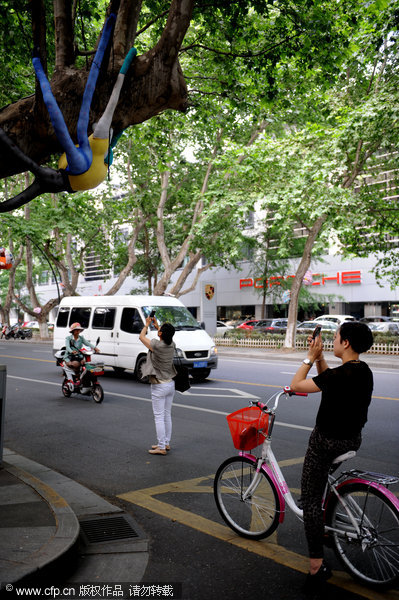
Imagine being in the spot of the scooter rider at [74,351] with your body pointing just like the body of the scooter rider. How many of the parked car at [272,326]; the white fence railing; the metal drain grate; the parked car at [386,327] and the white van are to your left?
4

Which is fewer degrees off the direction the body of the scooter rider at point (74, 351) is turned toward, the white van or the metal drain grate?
the metal drain grate

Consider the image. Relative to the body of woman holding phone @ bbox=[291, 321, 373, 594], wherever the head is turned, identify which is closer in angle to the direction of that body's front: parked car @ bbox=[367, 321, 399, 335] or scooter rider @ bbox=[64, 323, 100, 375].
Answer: the scooter rider

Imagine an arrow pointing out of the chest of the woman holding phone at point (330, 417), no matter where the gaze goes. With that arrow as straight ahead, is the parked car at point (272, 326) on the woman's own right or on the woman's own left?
on the woman's own right

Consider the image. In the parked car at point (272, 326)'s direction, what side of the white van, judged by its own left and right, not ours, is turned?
left

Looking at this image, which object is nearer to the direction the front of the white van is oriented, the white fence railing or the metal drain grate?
the metal drain grate

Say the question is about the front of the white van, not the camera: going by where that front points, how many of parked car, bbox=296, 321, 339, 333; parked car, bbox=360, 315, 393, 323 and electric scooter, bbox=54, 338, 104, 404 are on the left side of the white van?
2

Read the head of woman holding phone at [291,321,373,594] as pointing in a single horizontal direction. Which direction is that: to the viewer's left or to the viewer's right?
to the viewer's left

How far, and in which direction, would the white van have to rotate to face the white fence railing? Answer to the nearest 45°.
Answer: approximately 90° to its left

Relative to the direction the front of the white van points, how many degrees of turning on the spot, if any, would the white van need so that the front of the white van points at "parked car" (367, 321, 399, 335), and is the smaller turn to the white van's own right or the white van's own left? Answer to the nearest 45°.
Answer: approximately 90° to the white van's own left

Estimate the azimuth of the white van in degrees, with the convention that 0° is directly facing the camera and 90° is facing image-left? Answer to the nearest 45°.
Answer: approximately 315°

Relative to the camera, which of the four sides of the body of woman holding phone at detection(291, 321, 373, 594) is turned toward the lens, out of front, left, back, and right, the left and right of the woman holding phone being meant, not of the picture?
left

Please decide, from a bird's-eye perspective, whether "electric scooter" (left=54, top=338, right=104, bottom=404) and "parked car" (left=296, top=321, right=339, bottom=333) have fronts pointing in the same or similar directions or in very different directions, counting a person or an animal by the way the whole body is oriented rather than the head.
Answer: very different directions

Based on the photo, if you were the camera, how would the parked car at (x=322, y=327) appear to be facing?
facing to the left of the viewer
